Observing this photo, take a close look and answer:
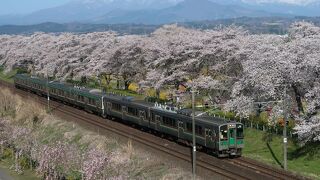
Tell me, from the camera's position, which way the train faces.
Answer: facing the viewer and to the right of the viewer
